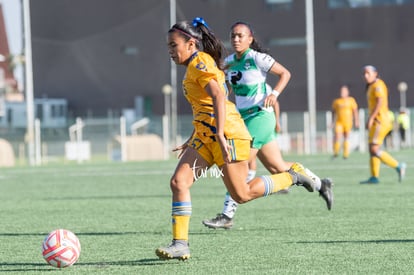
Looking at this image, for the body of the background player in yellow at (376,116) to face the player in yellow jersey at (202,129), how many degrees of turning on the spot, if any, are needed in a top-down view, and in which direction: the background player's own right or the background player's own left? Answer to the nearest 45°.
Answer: approximately 90° to the background player's own left

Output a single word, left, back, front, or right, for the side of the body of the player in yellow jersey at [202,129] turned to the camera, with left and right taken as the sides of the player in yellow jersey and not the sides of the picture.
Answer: left

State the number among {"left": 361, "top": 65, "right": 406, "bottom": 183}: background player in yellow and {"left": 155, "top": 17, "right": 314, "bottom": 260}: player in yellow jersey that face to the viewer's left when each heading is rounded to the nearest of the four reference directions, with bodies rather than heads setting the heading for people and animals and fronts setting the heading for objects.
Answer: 2

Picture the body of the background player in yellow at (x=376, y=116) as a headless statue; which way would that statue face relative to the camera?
to the viewer's left

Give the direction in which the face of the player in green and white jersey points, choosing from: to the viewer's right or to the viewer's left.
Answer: to the viewer's left

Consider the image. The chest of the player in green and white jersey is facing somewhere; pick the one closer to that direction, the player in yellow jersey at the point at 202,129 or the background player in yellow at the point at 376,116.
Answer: the player in yellow jersey

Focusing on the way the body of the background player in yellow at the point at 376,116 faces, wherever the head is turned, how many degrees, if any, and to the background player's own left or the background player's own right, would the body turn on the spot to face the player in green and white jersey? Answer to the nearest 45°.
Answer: approximately 90° to the background player's own left
